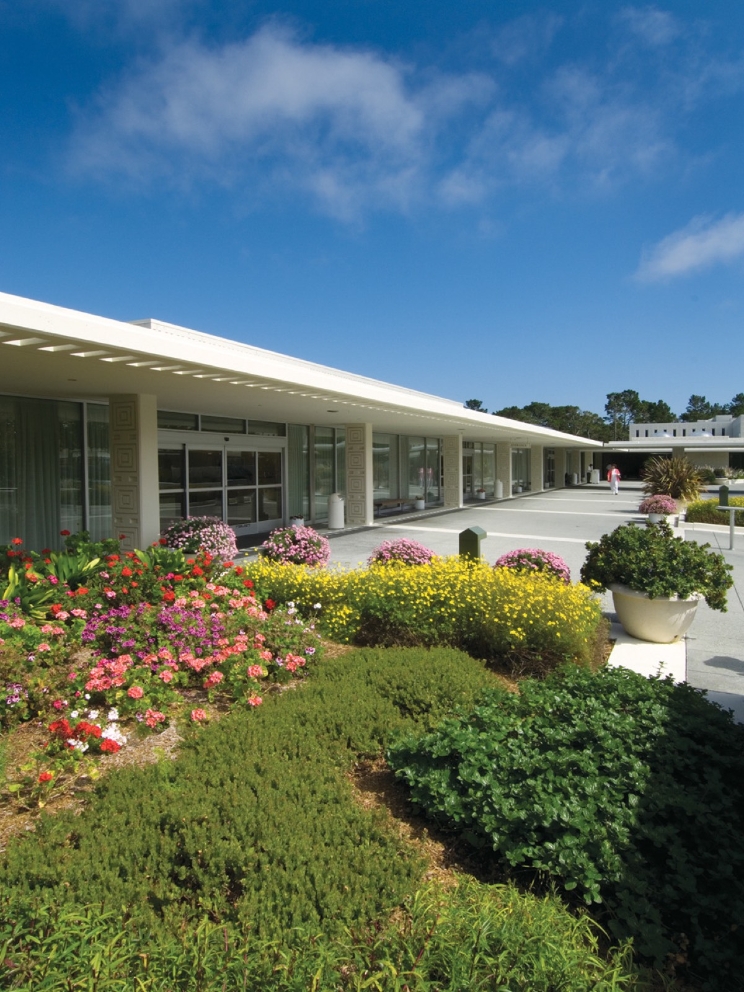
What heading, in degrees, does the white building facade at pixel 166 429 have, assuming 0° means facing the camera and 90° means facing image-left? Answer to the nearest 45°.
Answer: approximately 315°

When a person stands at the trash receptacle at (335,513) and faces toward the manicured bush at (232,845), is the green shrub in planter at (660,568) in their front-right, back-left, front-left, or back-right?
front-left

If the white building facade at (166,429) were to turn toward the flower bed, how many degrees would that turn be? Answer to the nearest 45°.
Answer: approximately 45° to its right

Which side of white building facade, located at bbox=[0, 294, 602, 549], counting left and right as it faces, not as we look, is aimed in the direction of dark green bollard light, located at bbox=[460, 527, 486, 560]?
front

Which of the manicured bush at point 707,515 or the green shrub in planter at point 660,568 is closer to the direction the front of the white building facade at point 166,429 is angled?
the green shrub in planter

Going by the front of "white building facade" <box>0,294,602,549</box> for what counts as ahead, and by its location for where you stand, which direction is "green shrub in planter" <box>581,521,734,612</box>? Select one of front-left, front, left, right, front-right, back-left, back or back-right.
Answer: front

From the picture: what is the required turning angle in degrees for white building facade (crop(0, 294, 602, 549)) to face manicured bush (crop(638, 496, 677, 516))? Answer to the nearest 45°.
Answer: approximately 90° to its left

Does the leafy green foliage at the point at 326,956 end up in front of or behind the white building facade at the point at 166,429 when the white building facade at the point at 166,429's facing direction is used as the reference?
in front

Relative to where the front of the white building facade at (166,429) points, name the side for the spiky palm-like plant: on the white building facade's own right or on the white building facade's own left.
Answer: on the white building facade's own left

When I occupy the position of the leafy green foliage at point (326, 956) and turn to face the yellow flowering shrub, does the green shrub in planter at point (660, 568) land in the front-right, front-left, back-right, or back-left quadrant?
front-right

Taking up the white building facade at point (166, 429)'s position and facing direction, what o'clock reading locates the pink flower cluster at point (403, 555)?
The pink flower cluster is roughly at 12 o'clock from the white building facade.

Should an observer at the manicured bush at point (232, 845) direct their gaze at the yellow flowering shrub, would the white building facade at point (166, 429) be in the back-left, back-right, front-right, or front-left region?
front-left

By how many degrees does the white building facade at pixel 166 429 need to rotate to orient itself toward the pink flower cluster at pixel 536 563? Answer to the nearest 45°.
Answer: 0° — it already faces it
